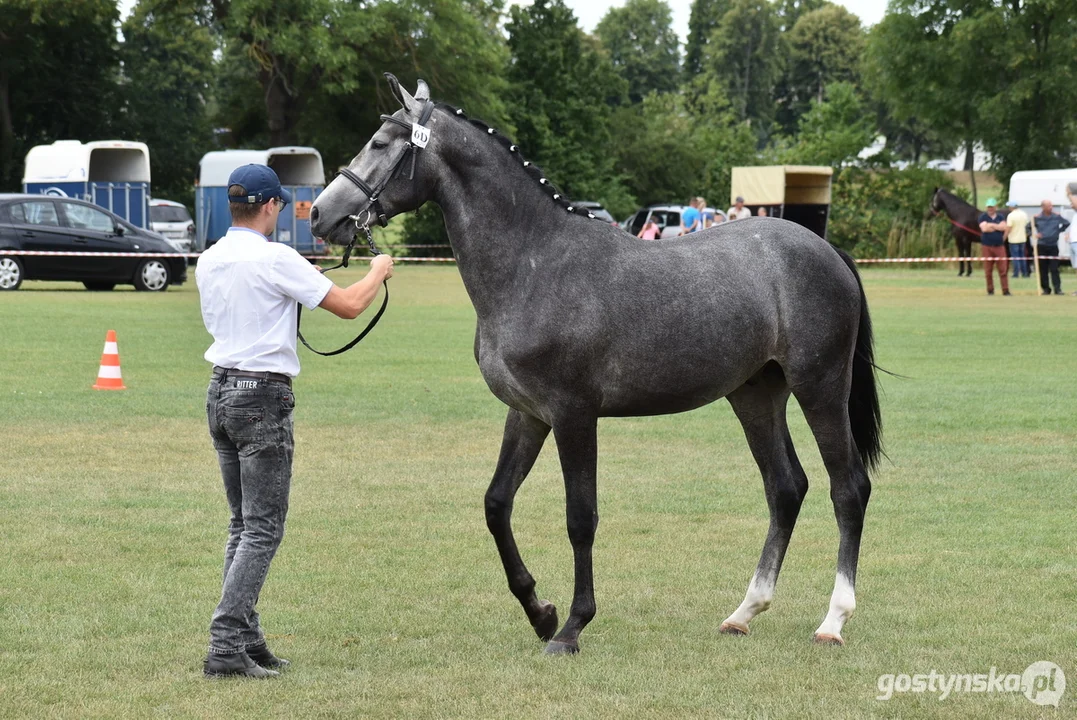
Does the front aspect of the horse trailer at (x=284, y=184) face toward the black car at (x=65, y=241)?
no

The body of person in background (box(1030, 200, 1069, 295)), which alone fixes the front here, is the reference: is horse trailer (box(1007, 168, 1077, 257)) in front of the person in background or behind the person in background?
behind

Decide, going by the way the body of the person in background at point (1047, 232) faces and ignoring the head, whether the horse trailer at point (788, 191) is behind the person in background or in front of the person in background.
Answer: behind

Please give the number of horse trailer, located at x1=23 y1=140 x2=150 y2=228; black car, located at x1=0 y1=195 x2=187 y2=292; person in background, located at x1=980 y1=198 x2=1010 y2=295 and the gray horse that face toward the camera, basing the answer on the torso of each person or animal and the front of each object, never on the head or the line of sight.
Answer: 1

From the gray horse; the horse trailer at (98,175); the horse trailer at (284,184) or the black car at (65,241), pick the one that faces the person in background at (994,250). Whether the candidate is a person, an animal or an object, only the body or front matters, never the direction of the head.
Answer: the black car

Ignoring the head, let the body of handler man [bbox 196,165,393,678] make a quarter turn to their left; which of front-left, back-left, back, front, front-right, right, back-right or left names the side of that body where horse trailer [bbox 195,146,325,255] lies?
front-right

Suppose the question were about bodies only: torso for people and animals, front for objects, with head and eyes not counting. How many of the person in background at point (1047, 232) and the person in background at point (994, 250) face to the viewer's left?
0

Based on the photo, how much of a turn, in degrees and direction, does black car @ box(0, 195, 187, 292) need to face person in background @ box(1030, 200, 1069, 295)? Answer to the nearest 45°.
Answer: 0° — it already faces them

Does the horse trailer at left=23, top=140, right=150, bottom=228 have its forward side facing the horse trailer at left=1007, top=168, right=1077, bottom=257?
no

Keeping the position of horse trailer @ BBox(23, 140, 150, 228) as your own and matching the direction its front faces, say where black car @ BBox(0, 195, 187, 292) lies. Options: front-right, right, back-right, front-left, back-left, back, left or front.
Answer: back-left

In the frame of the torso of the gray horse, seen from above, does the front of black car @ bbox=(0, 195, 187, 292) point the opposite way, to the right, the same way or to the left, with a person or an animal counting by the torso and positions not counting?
the opposite way

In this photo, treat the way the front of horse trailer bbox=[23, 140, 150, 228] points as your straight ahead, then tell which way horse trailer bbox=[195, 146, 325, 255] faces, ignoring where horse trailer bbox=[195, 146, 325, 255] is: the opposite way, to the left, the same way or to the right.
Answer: the same way

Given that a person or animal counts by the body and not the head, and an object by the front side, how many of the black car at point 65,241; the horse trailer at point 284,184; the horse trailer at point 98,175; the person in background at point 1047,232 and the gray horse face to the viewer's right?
1

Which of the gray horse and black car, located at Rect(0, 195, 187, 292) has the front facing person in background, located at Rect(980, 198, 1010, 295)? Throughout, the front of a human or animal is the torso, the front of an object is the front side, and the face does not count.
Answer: the black car

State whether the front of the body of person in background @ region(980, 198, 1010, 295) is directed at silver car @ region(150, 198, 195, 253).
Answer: no

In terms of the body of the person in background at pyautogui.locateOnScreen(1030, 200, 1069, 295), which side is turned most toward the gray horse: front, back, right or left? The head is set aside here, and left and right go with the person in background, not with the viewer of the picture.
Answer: front

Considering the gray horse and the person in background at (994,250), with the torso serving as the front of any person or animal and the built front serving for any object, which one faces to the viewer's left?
the gray horse
